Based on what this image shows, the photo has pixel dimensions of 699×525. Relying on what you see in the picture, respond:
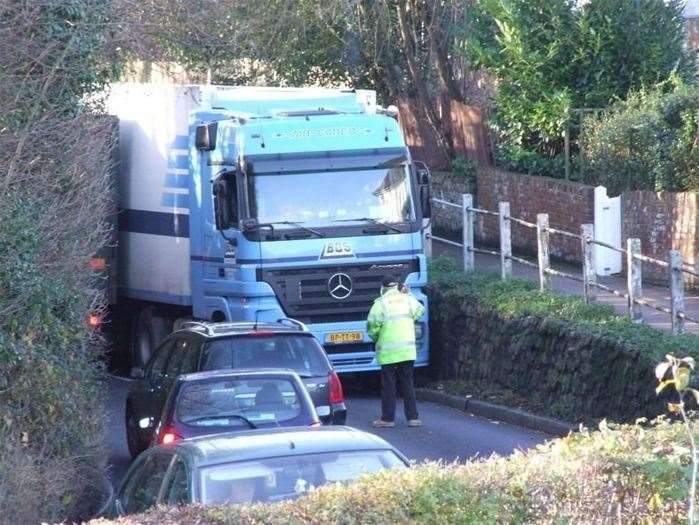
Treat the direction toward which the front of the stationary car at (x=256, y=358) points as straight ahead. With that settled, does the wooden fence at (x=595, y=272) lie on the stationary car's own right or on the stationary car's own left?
on the stationary car's own right

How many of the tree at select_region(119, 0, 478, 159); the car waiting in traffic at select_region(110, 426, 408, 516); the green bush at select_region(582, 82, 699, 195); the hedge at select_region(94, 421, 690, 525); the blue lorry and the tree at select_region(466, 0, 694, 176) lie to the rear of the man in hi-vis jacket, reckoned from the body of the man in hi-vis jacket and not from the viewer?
2

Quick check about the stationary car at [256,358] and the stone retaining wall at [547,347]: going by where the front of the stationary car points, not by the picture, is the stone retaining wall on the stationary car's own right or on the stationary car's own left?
on the stationary car's own right

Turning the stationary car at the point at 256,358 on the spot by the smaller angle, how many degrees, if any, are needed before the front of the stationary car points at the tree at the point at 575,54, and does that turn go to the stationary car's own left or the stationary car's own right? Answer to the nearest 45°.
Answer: approximately 90° to the stationary car's own right

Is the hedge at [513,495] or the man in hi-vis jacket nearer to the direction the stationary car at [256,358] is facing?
the man in hi-vis jacket

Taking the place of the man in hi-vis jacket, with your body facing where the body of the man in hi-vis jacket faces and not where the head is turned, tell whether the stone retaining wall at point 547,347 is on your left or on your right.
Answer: on your right

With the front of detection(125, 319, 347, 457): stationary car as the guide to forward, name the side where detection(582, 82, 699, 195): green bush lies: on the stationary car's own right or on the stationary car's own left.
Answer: on the stationary car's own right

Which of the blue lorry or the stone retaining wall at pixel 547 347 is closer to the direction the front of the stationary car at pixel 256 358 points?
the blue lorry

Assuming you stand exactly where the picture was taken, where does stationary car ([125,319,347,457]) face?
facing away from the viewer and to the left of the viewer

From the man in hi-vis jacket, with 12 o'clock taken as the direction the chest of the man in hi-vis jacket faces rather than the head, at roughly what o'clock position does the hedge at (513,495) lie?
The hedge is roughly at 6 o'clock from the man in hi-vis jacket.

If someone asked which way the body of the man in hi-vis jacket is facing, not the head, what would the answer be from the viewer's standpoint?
away from the camera

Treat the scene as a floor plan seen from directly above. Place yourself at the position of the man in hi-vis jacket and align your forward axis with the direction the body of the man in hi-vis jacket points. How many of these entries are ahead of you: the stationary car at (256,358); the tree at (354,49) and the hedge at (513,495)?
1

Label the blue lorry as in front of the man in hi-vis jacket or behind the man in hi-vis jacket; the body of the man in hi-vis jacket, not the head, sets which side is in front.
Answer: in front

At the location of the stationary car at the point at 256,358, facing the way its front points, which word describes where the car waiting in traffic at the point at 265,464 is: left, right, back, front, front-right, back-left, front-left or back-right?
back-left
